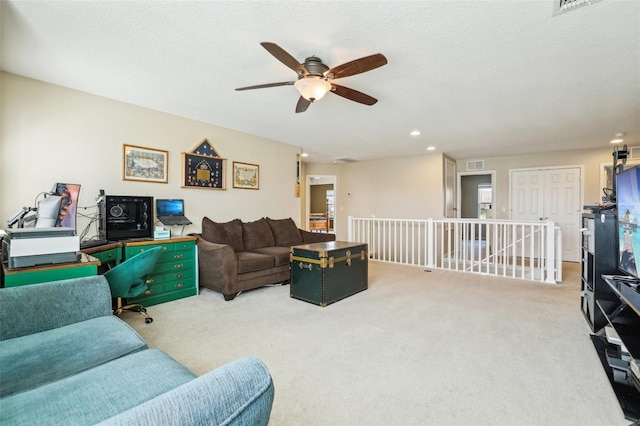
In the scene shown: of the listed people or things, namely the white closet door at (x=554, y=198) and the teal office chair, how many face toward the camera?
1

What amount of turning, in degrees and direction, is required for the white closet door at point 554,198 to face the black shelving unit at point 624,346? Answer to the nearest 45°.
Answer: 0° — it already faces it

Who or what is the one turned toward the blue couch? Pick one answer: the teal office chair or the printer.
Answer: the printer

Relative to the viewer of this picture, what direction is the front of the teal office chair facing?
facing away from the viewer and to the left of the viewer

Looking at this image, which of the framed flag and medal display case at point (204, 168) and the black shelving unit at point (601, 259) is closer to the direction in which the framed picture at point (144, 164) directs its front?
the black shelving unit

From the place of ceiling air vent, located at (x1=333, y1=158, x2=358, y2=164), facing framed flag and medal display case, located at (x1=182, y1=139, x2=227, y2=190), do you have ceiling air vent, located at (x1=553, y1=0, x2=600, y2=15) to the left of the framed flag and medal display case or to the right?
left

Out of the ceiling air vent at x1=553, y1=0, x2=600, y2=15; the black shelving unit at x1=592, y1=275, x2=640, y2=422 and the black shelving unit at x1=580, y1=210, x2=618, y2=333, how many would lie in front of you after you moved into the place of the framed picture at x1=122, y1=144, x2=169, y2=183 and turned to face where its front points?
3

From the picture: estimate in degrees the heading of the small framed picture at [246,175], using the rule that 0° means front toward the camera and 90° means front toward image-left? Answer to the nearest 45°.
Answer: approximately 315°

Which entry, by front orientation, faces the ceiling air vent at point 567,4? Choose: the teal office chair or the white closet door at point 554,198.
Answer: the white closet door
